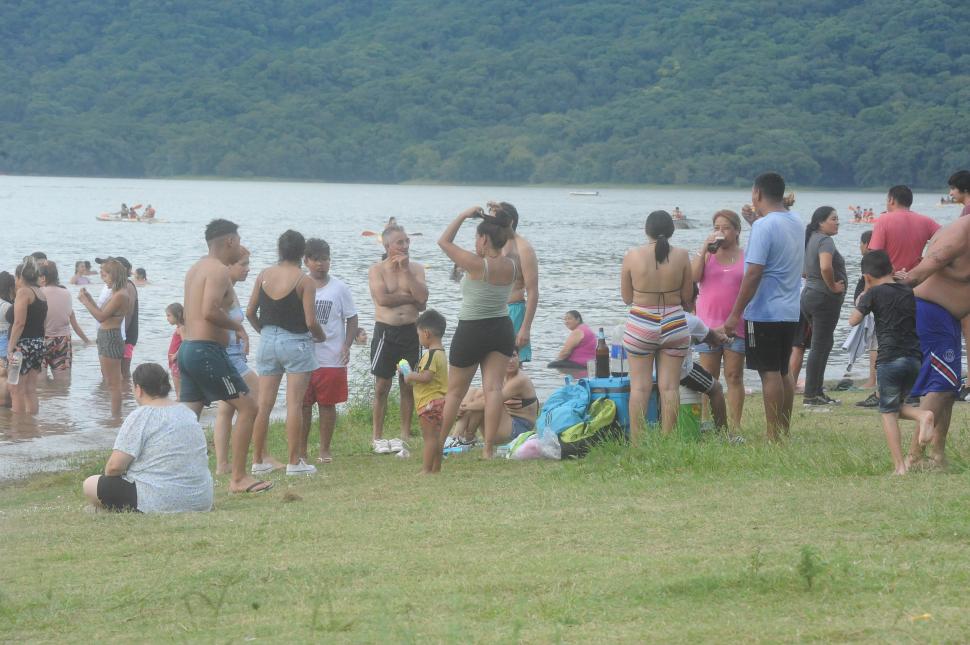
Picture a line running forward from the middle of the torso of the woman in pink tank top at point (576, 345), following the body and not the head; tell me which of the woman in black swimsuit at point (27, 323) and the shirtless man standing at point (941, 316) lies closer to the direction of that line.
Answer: the woman in black swimsuit

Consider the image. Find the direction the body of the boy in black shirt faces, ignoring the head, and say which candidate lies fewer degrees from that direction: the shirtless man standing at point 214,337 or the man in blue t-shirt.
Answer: the man in blue t-shirt

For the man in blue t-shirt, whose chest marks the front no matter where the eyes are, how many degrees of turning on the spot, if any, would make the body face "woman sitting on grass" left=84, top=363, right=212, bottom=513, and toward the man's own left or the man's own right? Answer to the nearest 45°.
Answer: approximately 90° to the man's own left

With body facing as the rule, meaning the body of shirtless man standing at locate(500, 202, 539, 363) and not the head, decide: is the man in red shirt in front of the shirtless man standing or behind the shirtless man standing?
behind

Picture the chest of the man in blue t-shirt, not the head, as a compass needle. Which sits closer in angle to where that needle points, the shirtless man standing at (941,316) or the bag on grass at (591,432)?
the bag on grass

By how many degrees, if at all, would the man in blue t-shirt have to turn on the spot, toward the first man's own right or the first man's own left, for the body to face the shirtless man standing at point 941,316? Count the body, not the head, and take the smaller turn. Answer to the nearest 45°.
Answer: approximately 180°
